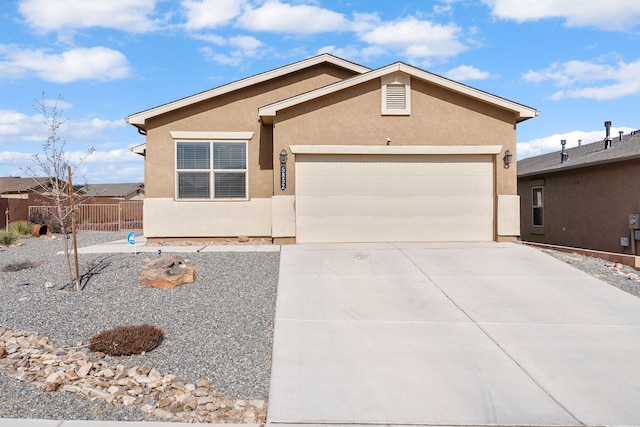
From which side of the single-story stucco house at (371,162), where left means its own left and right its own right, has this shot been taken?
front

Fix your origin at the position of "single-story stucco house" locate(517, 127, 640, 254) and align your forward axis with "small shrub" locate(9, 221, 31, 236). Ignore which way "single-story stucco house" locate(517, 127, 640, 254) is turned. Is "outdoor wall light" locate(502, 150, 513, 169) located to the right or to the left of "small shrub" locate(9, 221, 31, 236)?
left

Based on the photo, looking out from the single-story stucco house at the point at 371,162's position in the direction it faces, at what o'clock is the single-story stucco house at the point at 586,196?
the single-story stucco house at the point at 586,196 is roughly at 8 o'clock from the single-story stucco house at the point at 371,162.

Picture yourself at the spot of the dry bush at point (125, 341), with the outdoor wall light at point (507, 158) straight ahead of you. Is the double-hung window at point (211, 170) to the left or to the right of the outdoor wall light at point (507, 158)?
left

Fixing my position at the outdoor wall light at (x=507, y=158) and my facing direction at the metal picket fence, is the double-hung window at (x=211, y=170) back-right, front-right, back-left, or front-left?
front-left

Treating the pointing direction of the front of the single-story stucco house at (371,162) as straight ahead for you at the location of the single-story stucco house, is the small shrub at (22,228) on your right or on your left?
on your right

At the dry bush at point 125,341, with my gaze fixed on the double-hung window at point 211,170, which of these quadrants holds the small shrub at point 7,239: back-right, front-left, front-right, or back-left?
front-left

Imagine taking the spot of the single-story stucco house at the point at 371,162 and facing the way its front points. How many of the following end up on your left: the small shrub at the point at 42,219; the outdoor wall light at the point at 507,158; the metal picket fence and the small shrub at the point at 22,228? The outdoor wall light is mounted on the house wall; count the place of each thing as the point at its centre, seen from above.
1

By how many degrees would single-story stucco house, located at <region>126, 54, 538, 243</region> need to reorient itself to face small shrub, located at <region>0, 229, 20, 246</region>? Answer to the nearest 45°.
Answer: approximately 90° to its right

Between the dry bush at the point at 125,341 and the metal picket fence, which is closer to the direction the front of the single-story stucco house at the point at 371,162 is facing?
the dry bush

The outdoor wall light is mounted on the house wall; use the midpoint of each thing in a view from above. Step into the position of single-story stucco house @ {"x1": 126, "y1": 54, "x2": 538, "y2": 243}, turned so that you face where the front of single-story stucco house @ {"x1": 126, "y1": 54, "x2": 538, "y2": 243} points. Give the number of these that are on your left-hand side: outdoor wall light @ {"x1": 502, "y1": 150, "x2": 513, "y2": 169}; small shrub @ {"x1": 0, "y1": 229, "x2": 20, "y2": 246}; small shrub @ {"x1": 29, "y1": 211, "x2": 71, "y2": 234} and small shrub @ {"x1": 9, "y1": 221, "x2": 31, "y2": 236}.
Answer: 1
